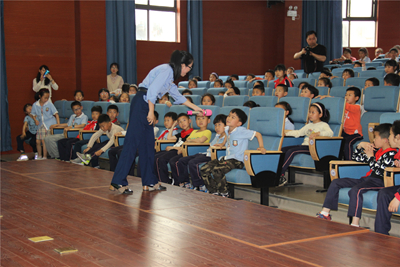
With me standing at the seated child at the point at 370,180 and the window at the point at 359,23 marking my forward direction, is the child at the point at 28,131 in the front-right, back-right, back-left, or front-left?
front-left

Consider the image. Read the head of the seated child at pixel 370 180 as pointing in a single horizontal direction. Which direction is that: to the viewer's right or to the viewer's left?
to the viewer's left

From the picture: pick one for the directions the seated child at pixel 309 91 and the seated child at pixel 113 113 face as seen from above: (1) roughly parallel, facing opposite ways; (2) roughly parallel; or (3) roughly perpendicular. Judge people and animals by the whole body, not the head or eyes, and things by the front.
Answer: roughly parallel

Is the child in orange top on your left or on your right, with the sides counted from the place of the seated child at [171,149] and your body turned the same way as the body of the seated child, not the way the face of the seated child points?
on your left

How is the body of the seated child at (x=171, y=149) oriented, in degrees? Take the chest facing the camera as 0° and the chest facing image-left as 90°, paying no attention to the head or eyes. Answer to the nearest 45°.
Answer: approximately 45°

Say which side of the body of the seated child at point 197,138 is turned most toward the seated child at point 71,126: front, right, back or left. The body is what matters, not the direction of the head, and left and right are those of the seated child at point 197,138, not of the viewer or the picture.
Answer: right

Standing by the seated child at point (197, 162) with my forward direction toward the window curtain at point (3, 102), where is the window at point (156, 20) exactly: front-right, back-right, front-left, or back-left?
front-right

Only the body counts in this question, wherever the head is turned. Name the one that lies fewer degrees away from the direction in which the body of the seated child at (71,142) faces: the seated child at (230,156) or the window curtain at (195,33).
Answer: the seated child

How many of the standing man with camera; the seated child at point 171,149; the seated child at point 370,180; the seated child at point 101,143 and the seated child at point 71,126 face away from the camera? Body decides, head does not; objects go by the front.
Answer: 0

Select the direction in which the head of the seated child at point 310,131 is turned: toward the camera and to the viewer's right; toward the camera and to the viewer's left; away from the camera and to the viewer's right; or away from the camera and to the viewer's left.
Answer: toward the camera and to the viewer's left

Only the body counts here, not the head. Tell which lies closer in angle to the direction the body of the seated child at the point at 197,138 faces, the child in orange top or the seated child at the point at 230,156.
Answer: the seated child

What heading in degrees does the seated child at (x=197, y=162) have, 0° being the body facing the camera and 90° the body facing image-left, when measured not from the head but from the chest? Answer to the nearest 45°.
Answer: approximately 45°

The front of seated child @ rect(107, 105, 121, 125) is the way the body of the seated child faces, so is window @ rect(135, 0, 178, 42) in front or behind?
behind

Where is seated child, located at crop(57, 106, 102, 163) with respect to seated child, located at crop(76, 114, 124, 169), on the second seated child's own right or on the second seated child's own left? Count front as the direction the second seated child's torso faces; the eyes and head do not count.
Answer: on the second seated child's own right
